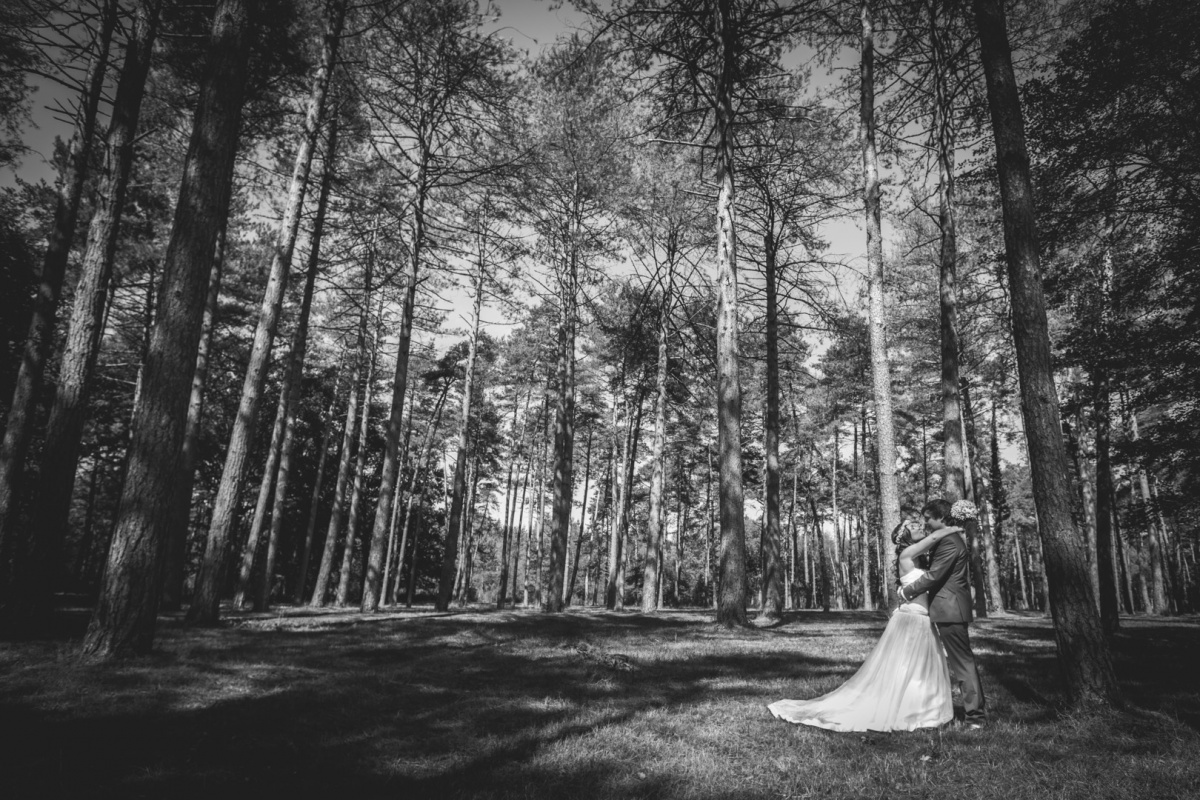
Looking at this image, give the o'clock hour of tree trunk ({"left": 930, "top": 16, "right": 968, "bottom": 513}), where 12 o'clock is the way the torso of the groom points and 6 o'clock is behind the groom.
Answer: The tree trunk is roughly at 3 o'clock from the groom.

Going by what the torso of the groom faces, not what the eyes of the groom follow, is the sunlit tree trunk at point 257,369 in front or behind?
in front

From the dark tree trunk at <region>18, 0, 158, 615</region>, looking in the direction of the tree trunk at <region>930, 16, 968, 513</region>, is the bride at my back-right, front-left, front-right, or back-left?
front-right

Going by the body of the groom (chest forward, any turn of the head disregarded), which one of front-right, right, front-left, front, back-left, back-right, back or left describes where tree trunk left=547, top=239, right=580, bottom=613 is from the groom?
front-right

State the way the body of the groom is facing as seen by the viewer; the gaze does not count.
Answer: to the viewer's left

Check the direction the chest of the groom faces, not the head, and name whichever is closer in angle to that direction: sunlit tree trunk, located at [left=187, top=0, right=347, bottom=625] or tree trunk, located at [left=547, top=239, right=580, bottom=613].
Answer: the sunlit tree trunk

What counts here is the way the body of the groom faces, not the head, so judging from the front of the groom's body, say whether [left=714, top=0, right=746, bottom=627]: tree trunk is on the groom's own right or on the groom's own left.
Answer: on the groom's own right

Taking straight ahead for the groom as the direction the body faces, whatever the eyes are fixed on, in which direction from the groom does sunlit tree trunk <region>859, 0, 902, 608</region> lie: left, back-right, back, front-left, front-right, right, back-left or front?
right

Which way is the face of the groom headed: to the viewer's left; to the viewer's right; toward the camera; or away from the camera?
to the viewer's left

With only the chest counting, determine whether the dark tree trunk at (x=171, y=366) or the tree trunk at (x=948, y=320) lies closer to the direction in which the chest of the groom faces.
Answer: the dark tree trunk

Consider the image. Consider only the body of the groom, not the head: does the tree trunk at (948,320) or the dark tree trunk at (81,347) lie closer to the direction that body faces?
the dark tree trunk

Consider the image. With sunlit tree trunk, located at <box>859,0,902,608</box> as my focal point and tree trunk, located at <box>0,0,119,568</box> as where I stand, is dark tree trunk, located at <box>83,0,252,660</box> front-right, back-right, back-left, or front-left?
front-right

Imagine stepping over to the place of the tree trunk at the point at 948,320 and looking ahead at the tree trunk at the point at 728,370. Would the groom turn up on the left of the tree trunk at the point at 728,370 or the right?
left

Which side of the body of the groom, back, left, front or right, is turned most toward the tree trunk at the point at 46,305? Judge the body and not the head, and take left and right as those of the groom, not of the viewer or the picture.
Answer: front
